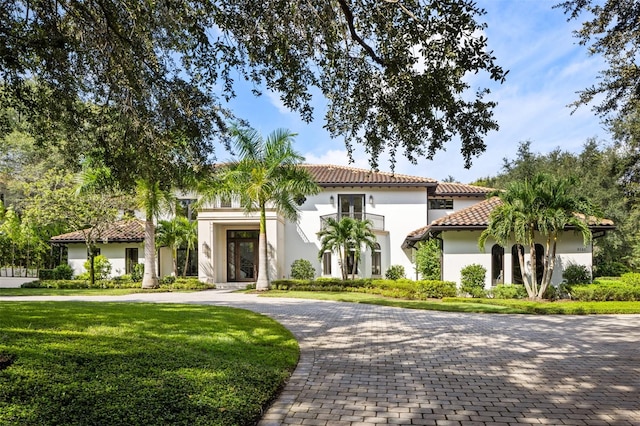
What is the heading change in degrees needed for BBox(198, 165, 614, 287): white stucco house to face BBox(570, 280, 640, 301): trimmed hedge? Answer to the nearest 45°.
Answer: approximately 45° to its left

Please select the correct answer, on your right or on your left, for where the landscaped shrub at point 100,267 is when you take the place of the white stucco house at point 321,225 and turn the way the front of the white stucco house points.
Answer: on your right

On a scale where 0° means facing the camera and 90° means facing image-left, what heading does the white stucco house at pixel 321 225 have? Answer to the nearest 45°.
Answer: approximately 0°

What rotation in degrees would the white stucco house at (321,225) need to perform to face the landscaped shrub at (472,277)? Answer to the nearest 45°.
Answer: approximately 45° to its left

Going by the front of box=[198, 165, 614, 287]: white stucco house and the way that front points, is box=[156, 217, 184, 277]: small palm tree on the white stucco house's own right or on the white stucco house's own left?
on the white stucco house's own right

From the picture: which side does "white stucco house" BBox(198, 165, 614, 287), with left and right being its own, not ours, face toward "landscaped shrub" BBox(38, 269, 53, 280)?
right
